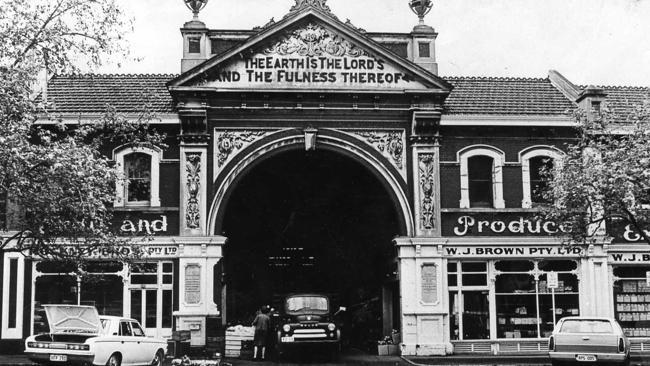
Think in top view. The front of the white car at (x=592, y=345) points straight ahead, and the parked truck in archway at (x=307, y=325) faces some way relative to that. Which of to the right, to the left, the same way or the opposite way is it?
the opposite way

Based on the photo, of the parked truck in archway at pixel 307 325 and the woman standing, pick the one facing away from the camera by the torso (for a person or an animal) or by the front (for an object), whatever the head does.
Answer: the woman standing

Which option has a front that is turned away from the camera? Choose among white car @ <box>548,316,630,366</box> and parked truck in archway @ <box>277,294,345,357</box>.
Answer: the white car

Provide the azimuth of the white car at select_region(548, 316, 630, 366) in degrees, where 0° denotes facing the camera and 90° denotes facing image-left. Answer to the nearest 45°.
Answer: approximately 180°

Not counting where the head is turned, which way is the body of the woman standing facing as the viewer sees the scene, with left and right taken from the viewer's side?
facing away from the viewer

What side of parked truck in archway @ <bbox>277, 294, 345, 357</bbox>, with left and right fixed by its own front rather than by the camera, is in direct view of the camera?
front

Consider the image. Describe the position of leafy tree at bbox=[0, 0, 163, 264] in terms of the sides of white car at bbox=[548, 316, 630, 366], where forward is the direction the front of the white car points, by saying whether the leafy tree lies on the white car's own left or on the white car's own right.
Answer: on the white car's own left

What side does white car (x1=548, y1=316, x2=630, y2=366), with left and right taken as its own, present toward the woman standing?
left

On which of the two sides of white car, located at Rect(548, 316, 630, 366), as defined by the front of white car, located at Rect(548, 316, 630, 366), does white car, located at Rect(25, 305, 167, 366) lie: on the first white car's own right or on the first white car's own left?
on the first white car's own left

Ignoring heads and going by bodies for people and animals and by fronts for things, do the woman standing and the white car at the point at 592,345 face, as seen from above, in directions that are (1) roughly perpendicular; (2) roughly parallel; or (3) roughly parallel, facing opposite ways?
roughly parallel

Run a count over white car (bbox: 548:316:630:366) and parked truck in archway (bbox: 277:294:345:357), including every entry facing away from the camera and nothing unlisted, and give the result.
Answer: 1

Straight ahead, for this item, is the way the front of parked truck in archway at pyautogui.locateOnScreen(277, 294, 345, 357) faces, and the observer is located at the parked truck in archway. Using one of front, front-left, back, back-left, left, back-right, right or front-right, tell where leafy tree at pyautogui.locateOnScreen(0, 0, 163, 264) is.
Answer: front-right
